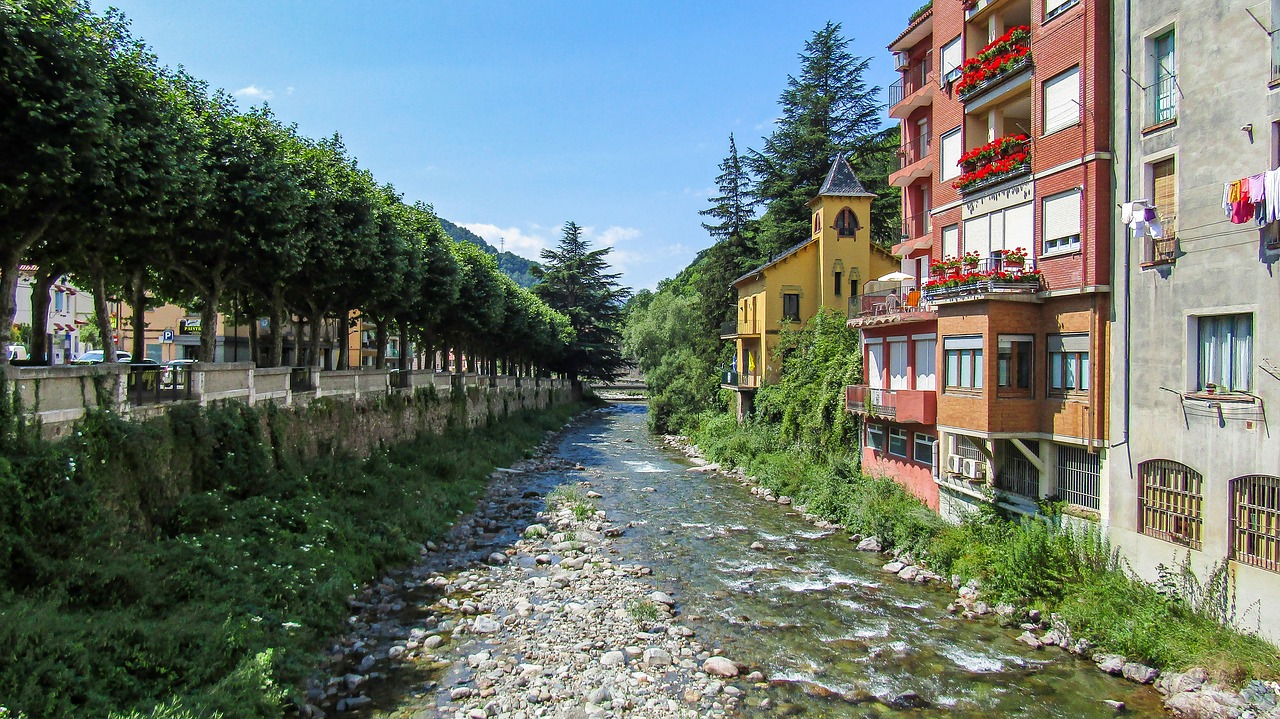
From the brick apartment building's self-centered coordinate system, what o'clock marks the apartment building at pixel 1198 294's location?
The apartment building is roughly at 9 o'clock from the brick apartment building.

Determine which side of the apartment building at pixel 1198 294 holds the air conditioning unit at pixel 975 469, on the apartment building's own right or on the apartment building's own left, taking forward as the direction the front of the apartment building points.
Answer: on the apartment building's own right

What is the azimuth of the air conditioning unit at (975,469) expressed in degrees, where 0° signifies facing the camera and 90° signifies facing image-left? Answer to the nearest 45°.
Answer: approximately 45°

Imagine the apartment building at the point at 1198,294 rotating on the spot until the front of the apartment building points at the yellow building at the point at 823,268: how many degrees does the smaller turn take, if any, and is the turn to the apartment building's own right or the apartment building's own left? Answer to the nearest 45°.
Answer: approximately 90° to the apartment building's own right

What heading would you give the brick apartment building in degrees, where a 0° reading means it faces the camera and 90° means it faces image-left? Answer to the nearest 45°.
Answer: approximately 45°
